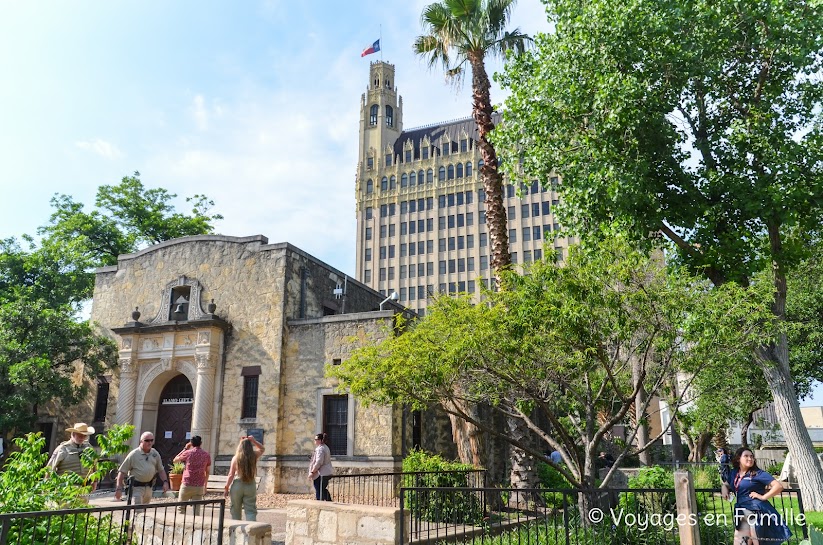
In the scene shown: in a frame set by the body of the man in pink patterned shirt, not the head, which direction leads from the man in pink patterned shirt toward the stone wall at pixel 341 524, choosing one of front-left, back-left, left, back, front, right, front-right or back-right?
back-right

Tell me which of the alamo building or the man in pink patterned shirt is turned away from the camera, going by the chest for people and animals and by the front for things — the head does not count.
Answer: the man in pink patterned shirt

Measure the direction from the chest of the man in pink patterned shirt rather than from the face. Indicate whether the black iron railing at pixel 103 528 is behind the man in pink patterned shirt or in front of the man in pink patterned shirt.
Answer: behind

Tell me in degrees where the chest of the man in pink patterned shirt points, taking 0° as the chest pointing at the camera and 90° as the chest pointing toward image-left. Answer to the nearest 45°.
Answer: approximately 180°

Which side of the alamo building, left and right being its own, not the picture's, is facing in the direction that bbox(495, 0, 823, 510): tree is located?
left

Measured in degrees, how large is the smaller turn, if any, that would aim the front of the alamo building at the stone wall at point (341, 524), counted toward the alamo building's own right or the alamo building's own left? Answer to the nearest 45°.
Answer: approximately 45° to the alamo building's own left

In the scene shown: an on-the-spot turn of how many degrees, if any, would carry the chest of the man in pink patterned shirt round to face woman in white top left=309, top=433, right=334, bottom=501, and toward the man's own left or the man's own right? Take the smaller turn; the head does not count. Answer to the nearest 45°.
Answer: approximately 45° to the man's own right

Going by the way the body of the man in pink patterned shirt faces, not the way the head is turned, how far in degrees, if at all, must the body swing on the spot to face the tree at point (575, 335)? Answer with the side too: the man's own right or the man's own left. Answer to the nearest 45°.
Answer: approximately 135° to the man's own right

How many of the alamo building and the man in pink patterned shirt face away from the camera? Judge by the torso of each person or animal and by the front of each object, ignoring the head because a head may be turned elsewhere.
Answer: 1

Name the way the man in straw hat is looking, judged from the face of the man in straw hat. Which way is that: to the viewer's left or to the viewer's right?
to the viewer's right

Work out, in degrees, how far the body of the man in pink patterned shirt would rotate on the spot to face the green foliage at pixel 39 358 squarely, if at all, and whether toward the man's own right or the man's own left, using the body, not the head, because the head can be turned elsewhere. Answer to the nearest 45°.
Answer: approximately 45° to the man's own left

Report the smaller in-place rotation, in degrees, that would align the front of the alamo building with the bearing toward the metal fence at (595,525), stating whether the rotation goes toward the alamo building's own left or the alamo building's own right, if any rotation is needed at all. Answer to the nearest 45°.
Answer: approximately 90° to the alamo building's own left

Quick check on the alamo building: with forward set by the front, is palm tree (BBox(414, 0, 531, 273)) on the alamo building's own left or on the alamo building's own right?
on the alamo building's own left
